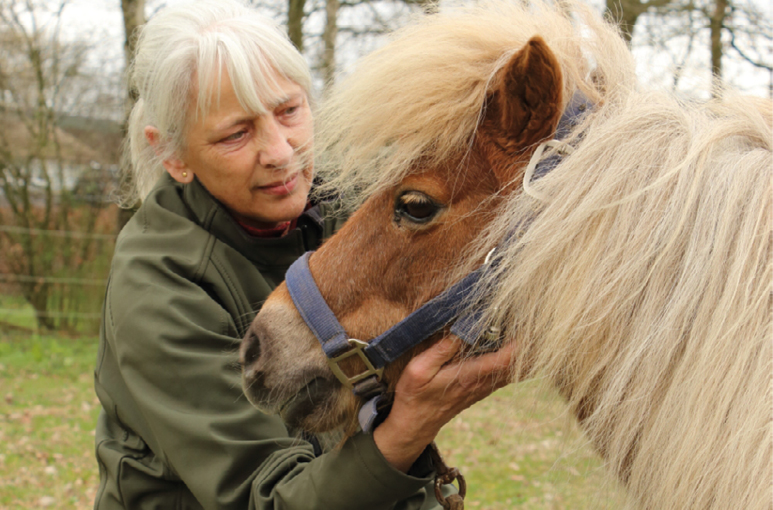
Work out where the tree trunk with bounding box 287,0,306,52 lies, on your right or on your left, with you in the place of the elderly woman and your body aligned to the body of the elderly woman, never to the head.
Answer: on your left

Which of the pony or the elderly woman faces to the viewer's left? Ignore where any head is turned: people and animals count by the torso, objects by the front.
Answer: the pony

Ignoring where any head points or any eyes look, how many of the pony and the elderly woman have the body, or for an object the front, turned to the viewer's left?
1

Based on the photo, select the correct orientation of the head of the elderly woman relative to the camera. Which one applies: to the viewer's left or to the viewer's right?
to the viewer's right

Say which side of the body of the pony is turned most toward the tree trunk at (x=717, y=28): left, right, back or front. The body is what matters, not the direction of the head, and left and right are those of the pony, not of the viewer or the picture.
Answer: right

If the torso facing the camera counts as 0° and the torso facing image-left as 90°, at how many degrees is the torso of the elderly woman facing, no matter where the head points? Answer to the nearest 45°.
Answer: approximately 315°

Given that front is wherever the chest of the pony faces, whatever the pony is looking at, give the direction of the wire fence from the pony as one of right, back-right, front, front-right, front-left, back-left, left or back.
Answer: front-right

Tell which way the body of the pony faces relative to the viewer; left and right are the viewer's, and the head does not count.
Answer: facing to the left of the viewer

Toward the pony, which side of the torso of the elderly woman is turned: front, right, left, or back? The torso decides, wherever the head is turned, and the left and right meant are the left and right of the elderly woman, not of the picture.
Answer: front

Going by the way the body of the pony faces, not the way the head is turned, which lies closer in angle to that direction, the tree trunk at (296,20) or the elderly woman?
the elderly woman
